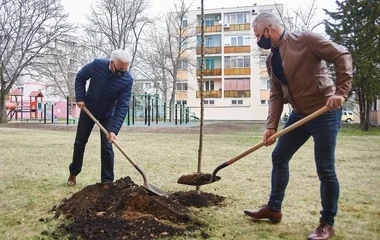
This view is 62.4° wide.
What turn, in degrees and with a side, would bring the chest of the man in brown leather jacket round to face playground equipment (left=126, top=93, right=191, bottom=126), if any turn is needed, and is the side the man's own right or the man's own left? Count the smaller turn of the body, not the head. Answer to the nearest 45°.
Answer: approximately 90° to the man's own right

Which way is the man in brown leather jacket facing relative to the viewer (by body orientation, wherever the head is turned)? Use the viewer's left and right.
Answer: facing the viewer and to the left of the viewer

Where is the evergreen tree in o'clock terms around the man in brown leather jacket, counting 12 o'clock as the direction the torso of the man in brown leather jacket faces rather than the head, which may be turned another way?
The evergreen tree is roughly at 5 o'clock from the man in brown leather jacket.

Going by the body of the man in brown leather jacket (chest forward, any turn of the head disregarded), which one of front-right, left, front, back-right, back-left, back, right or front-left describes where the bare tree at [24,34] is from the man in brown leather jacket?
right

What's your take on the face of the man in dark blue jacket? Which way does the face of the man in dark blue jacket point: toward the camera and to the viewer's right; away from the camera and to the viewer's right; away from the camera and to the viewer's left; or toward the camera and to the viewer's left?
toward the camera and to the viewer's right

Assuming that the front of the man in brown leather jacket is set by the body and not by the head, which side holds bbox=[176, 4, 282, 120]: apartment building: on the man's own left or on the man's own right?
on the man's own right

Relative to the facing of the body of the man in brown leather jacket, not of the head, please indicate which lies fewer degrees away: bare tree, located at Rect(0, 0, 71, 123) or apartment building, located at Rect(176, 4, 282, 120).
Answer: the bare tree

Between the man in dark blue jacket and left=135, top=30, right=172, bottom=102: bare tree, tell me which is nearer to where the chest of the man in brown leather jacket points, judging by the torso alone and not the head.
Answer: the man in dark blue jacket

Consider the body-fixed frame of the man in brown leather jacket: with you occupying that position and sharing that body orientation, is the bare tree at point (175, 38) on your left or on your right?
on your right

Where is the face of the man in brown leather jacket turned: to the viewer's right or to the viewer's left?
to the viewer's left
